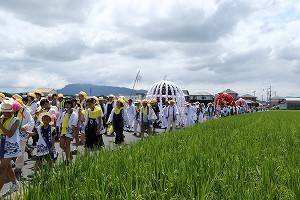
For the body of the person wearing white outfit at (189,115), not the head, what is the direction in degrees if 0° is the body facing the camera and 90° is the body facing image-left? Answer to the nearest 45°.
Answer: approximately 45°

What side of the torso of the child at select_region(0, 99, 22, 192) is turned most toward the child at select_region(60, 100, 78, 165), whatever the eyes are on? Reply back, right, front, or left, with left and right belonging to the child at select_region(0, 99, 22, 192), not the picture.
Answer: back

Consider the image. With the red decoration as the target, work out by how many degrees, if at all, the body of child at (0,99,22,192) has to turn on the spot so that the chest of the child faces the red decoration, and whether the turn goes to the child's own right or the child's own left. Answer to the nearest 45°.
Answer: approximately 180°

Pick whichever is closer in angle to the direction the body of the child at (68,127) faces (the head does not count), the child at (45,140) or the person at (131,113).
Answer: the child

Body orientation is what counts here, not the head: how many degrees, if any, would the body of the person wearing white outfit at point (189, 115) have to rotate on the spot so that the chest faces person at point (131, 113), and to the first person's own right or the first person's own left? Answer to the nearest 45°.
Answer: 0° — they already face them

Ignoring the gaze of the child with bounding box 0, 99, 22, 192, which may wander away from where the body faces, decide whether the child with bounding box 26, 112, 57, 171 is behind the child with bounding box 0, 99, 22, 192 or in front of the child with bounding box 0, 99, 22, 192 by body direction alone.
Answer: behind

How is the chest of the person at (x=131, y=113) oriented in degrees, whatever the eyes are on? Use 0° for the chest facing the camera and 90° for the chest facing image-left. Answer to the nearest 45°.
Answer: approximately 45°

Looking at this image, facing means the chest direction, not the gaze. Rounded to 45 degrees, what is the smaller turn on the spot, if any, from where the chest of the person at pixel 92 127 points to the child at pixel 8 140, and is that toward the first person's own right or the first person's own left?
0° — they already face them

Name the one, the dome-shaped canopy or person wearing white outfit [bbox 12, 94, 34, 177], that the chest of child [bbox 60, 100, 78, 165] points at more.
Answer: the person wearing white outfit
